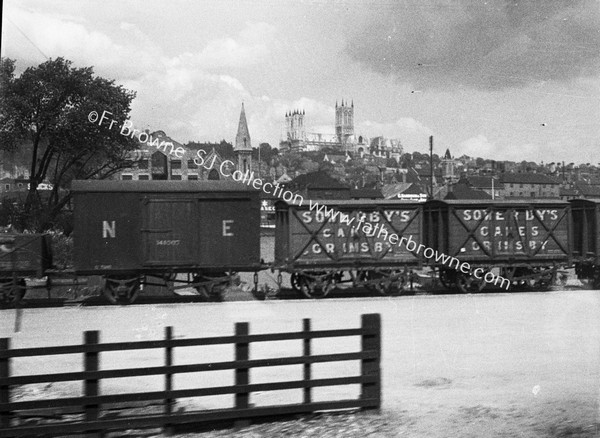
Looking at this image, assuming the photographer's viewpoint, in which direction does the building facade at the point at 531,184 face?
facing the viewer

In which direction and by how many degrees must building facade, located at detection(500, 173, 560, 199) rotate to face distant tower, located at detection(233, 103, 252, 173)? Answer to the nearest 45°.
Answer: approximately 45° to its right

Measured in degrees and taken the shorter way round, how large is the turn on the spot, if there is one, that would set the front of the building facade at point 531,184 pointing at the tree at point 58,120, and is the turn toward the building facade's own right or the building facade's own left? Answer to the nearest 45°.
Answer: approximately 45° to the building facade's own right

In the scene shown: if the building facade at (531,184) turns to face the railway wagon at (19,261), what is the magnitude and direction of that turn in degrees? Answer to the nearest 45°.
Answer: approximately 45° to its right
